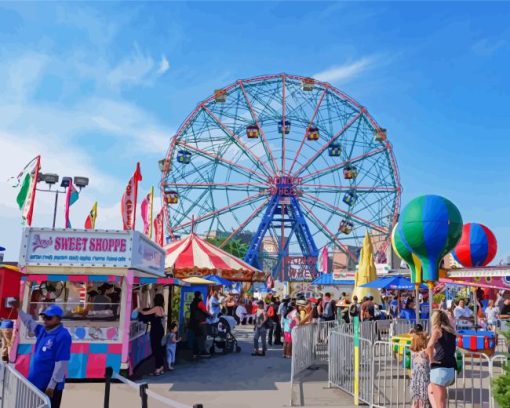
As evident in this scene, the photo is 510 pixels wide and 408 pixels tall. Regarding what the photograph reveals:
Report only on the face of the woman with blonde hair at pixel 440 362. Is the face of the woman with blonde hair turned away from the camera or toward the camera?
away from the camera

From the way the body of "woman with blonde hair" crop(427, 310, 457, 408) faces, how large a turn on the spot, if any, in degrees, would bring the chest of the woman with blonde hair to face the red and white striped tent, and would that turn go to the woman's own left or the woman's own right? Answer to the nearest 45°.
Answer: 0° — they already face it

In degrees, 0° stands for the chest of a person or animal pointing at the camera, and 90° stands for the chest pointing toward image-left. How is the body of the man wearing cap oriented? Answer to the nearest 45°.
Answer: approximately 45°

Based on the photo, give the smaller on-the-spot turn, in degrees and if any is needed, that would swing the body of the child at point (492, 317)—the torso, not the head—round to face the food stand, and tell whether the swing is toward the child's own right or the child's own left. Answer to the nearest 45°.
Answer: approximately 45° to the child's own right

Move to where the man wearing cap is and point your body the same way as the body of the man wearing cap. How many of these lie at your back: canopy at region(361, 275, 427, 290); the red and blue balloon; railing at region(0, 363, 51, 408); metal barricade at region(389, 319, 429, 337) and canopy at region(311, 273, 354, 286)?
4

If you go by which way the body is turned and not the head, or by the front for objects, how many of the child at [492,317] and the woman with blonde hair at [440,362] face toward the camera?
1

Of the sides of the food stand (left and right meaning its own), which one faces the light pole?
back

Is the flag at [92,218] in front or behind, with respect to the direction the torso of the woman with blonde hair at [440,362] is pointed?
in front

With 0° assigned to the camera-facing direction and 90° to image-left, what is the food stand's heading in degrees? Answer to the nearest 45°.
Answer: approximately 0°
